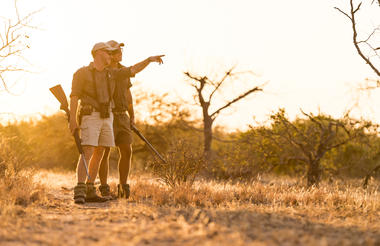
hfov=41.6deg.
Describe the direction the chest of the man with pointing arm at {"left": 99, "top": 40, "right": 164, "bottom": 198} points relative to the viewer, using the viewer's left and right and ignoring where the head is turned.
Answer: facing the viewer and to the right of the viewer

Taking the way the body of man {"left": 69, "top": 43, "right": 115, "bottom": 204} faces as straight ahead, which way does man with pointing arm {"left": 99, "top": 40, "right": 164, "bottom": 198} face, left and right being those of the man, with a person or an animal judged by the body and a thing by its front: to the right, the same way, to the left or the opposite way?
the same way

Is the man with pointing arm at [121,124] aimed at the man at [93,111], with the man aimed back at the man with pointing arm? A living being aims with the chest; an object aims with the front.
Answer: no

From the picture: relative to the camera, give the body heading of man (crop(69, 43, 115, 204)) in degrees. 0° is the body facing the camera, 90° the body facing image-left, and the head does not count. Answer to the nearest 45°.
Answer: approximately 315°

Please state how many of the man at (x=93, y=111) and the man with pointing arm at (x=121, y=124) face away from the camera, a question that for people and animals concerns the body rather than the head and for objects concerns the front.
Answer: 0

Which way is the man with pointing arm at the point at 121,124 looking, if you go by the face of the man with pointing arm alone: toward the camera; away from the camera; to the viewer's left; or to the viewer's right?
to the viewer's right

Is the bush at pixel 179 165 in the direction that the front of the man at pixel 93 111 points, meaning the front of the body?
no
